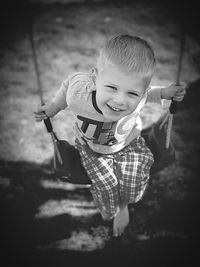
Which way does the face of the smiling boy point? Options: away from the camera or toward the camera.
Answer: toward the camera

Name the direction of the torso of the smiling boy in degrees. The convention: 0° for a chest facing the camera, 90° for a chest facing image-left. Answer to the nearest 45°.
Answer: approximately 0°
